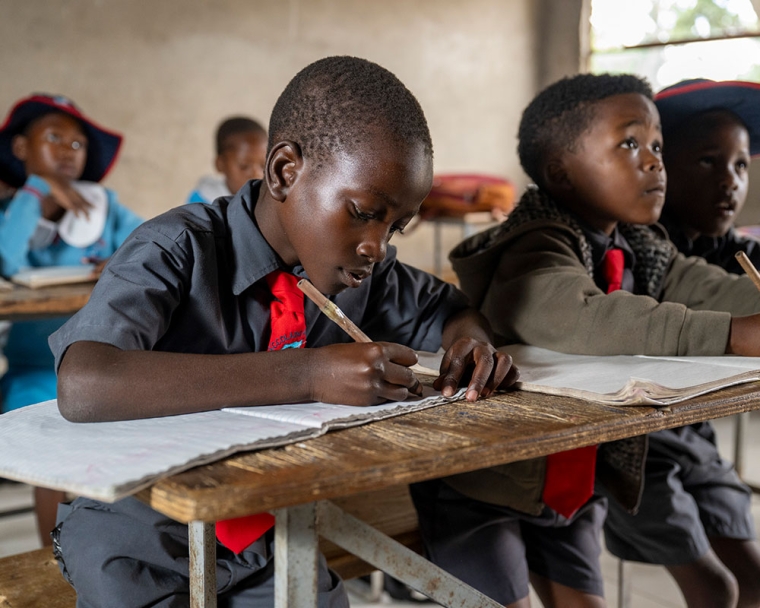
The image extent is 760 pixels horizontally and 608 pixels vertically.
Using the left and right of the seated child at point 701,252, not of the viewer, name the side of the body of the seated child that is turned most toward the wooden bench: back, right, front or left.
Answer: right

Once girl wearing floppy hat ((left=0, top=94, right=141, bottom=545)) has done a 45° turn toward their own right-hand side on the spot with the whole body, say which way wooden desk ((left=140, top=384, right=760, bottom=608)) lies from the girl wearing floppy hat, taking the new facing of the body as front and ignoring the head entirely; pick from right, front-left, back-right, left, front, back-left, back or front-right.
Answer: front

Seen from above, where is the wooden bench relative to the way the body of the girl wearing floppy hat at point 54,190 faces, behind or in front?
in front

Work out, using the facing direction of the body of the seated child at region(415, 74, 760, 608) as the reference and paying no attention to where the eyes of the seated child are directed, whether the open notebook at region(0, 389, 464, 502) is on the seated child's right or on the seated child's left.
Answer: on the seated child's right

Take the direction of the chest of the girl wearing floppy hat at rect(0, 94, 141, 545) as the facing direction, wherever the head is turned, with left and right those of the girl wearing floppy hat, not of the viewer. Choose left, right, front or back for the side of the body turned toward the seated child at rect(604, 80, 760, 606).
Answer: front

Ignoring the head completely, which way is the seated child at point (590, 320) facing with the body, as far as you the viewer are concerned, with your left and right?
facing the viewer and to the right of the viewer

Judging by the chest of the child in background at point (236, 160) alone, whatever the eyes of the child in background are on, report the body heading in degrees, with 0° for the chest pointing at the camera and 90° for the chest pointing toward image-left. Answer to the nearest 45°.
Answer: approximately 315°
